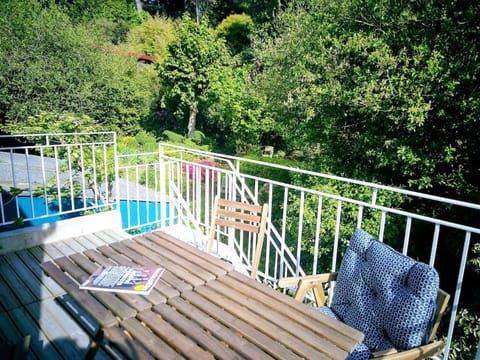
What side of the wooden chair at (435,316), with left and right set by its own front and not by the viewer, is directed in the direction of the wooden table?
front

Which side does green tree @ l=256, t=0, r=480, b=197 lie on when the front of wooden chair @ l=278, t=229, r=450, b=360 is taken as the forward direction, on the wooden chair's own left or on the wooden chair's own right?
on the wooden chair's own right

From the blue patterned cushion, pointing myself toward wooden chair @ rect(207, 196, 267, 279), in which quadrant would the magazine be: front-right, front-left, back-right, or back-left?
front-left

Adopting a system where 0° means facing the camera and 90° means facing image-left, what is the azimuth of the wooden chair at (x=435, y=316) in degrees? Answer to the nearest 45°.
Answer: approximately 45°

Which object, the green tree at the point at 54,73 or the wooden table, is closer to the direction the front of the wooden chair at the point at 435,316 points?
the wooden table

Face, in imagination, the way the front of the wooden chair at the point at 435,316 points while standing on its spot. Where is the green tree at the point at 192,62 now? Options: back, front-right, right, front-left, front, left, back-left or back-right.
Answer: right

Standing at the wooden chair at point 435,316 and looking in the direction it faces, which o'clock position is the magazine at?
The magazine is roughly at 1 o'clock from the wooden chair.

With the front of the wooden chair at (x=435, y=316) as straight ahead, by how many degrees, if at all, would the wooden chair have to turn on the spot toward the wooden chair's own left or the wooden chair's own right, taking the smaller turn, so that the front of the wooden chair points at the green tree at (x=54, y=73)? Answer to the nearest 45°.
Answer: approximately 90° to the wooden chair's own right
